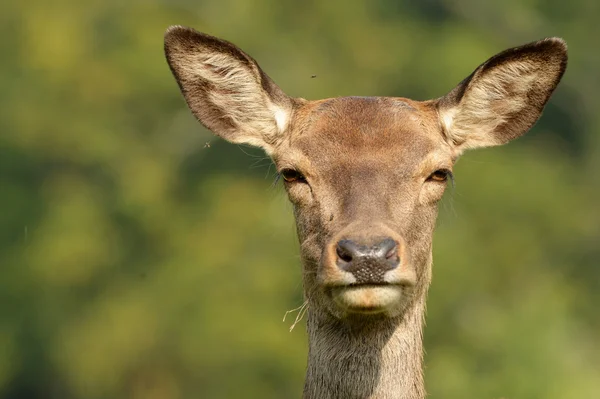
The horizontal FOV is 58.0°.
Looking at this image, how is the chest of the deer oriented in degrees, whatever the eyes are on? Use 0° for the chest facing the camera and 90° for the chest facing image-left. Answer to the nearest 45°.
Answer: approximately 0°
